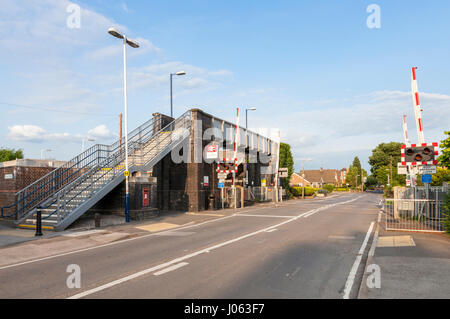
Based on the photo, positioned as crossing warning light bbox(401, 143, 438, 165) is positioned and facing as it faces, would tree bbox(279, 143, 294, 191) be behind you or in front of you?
behind

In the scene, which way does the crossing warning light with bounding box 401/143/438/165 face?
toward the camera

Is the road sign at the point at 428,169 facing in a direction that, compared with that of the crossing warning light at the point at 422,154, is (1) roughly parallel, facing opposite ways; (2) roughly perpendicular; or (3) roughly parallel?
roughly parallel

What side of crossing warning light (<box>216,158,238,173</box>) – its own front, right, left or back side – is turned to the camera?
front

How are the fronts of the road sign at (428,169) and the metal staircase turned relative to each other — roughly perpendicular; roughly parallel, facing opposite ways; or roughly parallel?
roughly parallel

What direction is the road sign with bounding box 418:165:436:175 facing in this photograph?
toward the camera

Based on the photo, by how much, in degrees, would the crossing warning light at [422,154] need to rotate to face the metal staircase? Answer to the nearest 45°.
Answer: approximately 90° to its right

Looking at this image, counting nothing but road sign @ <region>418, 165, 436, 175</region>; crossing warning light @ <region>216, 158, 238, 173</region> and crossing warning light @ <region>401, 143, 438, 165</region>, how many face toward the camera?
3
